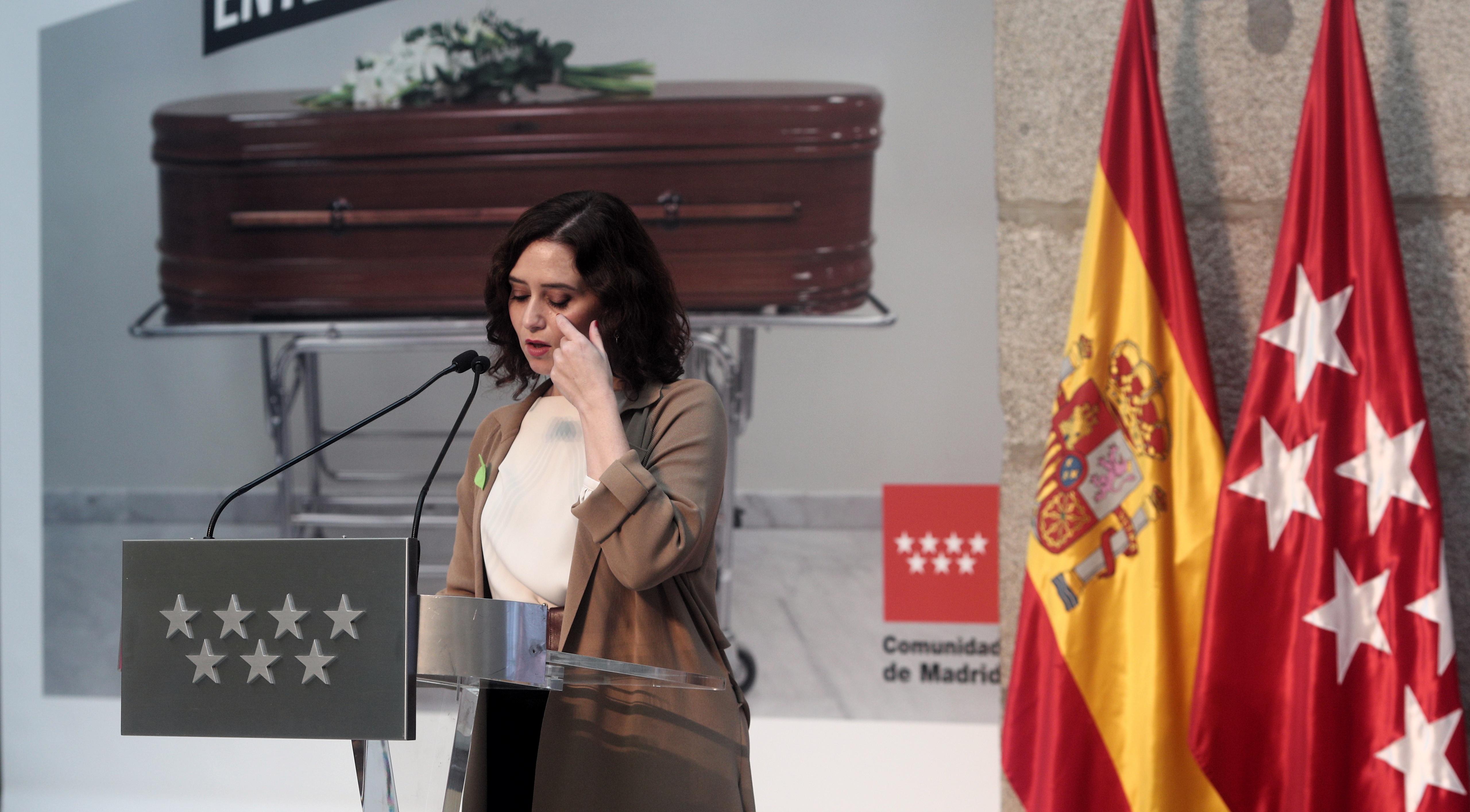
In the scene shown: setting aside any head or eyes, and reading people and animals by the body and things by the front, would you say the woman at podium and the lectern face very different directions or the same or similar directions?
same or similar directions

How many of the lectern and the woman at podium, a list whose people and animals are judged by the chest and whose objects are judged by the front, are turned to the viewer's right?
0

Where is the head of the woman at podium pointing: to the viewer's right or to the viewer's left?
to the viewer's left

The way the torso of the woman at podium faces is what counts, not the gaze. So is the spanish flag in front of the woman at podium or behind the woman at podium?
behind

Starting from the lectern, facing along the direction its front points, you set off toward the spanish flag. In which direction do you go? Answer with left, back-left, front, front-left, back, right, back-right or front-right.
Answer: back
